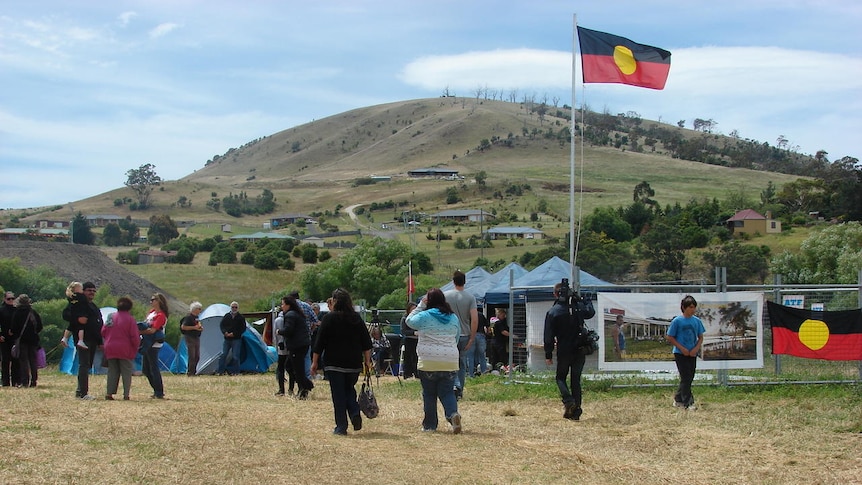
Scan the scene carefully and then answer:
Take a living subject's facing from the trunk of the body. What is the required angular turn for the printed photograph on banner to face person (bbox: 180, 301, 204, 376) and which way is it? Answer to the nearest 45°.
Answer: approximately 90° to its right

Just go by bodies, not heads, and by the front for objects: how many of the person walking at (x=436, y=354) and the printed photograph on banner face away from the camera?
1

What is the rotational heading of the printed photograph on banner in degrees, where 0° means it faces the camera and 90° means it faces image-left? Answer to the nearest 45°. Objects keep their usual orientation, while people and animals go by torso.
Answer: approximately 0°

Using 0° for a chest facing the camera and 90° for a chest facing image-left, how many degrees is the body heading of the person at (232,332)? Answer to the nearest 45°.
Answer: approximately 0°

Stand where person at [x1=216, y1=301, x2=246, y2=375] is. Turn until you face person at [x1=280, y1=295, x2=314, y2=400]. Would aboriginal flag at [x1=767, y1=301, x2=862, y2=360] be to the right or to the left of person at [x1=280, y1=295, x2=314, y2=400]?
left

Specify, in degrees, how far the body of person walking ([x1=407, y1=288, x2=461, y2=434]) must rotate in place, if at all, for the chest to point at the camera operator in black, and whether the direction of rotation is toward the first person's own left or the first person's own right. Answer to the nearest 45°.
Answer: approximately 45° to the first person's own right

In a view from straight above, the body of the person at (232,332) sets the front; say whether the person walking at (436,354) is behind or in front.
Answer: in front

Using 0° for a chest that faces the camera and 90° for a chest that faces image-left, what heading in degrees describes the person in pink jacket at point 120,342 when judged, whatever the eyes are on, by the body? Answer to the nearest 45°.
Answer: approximately 180°

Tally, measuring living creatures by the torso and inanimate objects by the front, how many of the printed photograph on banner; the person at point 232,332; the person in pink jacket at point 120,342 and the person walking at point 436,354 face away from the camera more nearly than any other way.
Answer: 2

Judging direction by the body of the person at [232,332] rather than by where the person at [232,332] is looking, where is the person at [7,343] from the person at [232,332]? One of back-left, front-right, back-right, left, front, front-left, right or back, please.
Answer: front-right

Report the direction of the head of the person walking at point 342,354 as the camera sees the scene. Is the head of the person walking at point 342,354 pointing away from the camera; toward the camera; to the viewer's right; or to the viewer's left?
away from the camera

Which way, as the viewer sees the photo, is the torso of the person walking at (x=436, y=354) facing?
away from the camera

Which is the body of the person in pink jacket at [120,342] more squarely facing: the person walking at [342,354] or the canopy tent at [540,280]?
the canopy tent
